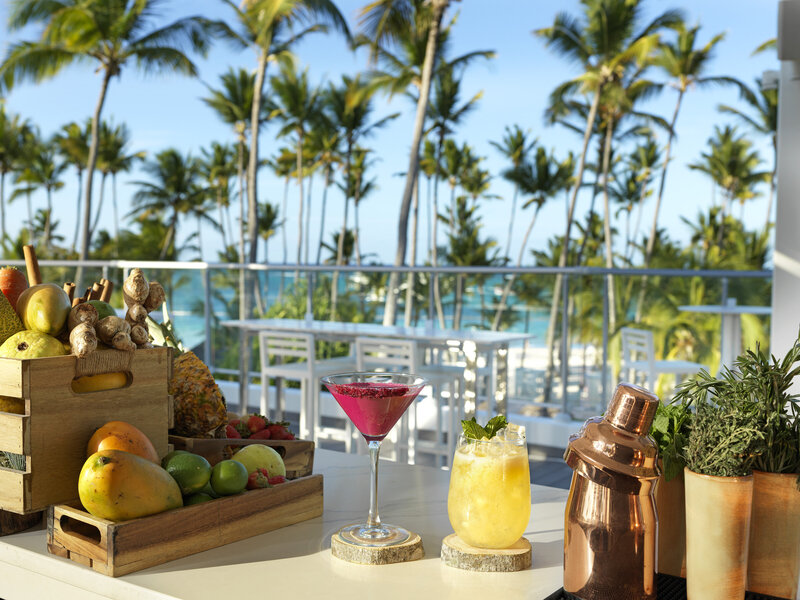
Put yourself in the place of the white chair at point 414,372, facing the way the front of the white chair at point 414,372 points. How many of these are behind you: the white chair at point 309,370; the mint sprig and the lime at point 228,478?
2
